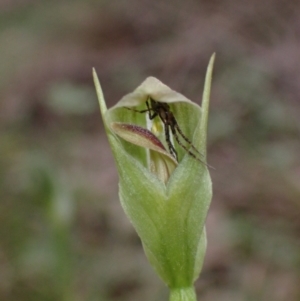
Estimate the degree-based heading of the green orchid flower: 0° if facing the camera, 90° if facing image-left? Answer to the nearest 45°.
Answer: approximately 0°
